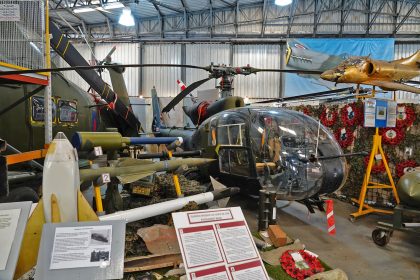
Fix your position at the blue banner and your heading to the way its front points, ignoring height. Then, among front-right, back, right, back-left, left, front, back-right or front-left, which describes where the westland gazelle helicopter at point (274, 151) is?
front

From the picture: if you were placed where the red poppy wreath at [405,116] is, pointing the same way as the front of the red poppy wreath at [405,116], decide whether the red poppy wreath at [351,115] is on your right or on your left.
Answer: on your right

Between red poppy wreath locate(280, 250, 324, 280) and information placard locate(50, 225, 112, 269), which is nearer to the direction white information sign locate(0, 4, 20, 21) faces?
the information placard

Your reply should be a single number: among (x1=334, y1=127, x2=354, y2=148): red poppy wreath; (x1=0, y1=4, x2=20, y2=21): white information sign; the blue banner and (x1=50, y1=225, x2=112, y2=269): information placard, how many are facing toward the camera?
4

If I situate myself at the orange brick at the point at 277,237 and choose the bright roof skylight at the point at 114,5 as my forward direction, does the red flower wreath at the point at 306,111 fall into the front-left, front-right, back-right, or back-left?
front-right

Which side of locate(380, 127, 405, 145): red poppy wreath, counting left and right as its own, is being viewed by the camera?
front

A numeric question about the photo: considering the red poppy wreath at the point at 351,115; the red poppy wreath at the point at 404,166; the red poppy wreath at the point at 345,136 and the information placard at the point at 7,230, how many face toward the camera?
4

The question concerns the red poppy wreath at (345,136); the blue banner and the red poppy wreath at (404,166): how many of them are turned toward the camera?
3

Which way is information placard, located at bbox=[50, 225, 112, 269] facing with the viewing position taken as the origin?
facing the viewer

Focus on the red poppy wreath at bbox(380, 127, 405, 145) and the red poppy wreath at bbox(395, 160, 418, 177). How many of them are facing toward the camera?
2

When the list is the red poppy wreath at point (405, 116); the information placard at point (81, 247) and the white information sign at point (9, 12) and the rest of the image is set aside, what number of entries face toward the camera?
3

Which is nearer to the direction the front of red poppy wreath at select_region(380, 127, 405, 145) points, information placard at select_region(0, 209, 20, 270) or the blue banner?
the information placard

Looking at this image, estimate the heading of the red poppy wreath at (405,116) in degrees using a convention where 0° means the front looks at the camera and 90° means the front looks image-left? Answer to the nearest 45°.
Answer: approximately 0°

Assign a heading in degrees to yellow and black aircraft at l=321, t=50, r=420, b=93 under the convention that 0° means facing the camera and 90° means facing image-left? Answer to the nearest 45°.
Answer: approximately 45°
